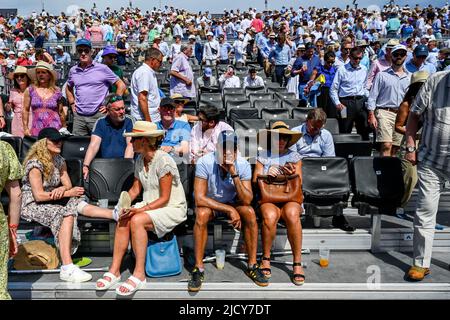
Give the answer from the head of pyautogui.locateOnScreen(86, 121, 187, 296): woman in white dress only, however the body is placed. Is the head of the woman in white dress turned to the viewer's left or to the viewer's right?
to the viewer's left

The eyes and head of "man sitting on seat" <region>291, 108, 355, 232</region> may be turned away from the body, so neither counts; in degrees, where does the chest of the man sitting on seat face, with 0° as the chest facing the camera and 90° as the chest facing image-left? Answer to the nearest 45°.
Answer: approximately 0°

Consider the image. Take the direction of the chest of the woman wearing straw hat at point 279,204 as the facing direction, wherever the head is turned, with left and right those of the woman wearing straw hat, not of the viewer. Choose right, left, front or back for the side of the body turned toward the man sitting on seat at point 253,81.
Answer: back

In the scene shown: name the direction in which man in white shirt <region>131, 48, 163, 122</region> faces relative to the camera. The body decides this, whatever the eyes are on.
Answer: to the viewer's right

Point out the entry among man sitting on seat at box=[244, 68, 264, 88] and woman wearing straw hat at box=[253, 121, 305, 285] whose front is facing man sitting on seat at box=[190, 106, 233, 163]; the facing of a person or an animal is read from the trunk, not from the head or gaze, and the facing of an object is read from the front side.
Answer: man sitting on seat at box=[244, 68, 264, 88]

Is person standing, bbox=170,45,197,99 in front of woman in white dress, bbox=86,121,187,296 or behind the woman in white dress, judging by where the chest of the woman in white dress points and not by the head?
behind

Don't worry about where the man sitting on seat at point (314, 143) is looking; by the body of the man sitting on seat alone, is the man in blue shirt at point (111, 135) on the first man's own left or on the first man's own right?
on the first man's own right

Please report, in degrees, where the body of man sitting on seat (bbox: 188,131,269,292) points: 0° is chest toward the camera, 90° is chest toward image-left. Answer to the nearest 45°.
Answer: approximately 0°

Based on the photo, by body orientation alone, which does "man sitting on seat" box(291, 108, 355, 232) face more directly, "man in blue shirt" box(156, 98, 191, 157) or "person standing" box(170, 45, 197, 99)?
the man in blue shirt

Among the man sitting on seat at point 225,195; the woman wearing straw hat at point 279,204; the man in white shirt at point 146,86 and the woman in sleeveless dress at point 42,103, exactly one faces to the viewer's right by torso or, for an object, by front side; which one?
the man in white shirt

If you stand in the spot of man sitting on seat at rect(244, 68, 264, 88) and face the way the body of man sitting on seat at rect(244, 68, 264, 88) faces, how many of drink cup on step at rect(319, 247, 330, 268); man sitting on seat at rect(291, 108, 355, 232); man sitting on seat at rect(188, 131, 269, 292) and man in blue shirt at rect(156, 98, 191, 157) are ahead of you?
4
